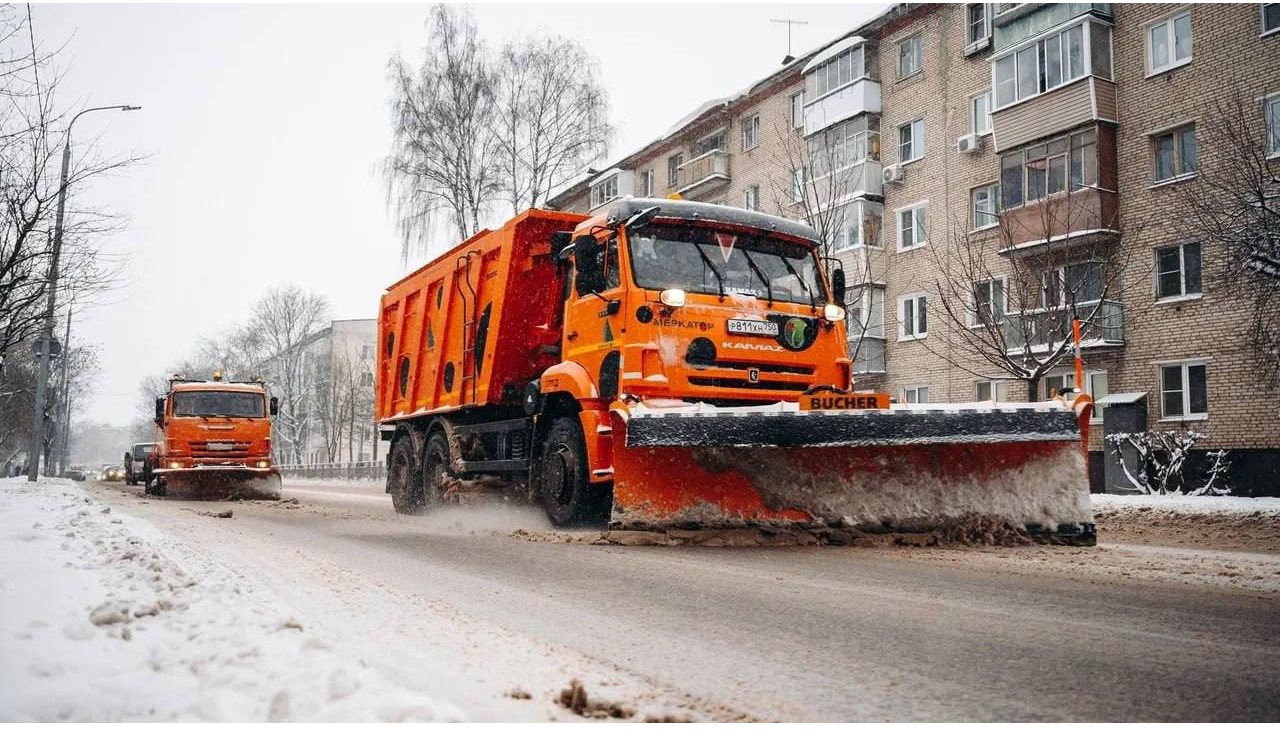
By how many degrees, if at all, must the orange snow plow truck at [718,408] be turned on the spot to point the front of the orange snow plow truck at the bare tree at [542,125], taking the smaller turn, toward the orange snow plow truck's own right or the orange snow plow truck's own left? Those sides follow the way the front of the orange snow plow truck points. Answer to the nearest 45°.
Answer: approximately 135° to the orange snow plow truck's own left

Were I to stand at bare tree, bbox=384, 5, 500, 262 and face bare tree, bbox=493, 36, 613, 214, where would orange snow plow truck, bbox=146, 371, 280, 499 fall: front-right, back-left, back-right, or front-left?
back-right

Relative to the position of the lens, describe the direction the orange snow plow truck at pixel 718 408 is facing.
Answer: facing the viewer and to the right of the viewer

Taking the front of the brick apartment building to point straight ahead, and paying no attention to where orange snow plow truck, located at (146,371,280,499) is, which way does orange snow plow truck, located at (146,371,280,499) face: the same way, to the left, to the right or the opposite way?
to the left

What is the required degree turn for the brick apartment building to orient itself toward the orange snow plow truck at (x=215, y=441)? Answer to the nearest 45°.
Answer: approximately 45° to its right

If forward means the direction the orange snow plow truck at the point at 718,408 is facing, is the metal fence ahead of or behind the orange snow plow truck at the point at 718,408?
behind

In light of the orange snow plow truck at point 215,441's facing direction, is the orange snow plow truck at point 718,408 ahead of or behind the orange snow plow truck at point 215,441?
ahead

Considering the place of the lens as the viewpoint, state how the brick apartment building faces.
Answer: facing the viewer and to the left of the viewer

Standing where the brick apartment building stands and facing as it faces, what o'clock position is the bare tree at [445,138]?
The bare tree is roughly at 2 o'clock from the brick apartment building.

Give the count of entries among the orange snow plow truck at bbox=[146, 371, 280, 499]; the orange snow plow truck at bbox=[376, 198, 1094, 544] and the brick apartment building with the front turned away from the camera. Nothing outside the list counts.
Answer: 0

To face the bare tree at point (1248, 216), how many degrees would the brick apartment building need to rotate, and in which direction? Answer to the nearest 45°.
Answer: approximately 45° to its left

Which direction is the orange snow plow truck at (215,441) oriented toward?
toward the camera
